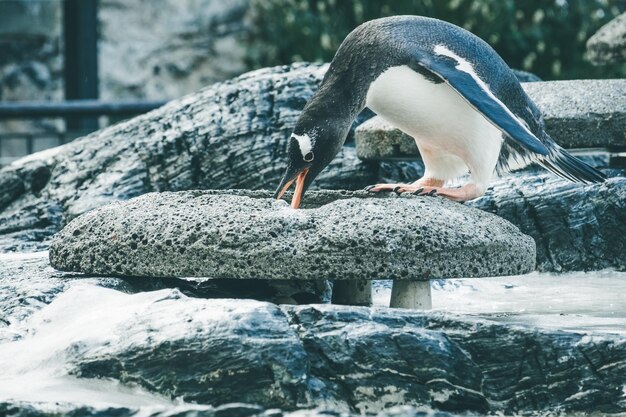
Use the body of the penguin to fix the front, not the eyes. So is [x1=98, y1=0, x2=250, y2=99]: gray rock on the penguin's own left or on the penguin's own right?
on the penguin's own right

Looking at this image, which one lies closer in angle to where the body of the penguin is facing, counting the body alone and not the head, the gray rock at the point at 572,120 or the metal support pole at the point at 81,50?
the metal support pole

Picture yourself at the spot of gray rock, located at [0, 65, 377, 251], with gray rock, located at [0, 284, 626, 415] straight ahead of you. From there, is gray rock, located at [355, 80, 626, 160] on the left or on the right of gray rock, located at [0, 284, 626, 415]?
left

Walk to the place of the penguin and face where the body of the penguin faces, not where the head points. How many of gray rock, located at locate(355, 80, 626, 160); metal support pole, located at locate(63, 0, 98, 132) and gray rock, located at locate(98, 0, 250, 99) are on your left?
0

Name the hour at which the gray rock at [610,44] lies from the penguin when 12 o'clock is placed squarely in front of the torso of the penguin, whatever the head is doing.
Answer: The gray rock is roughly at 4 o'clock from the penguin.

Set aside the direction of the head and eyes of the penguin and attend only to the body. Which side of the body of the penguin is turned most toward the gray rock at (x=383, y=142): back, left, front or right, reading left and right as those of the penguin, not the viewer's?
right

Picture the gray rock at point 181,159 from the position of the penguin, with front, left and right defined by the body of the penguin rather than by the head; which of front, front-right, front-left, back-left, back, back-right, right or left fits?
front-right

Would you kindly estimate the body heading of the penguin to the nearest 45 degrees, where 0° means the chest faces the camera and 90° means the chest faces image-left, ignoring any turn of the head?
approximately 90°
